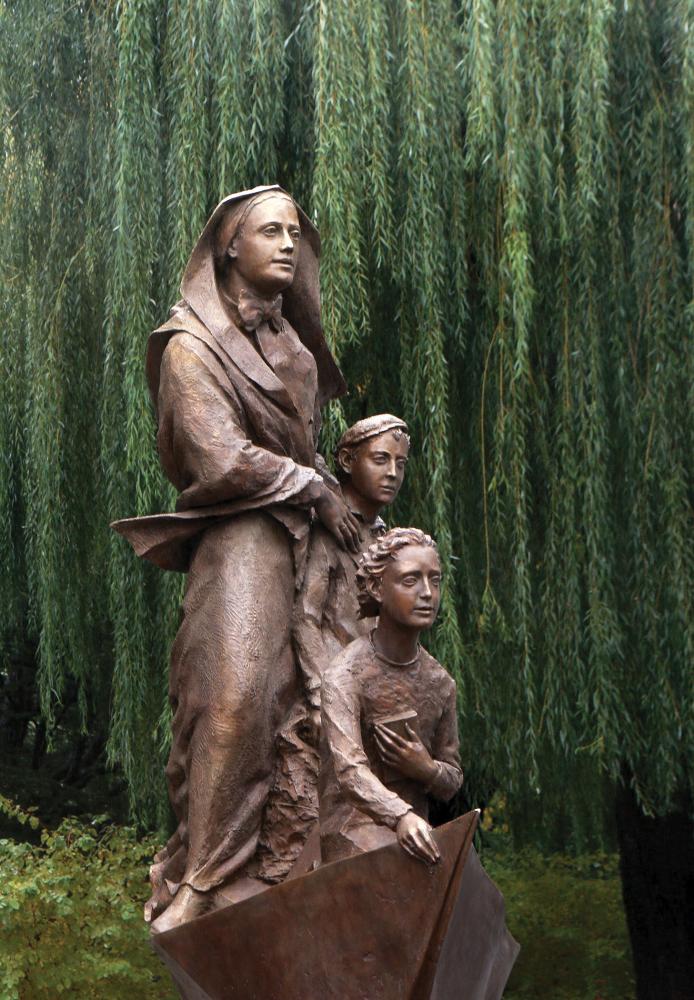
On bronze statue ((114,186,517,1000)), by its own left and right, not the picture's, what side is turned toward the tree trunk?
left

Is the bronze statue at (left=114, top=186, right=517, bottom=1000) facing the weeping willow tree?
no

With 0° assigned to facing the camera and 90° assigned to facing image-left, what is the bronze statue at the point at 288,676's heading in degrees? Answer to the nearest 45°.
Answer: approximately 315°
